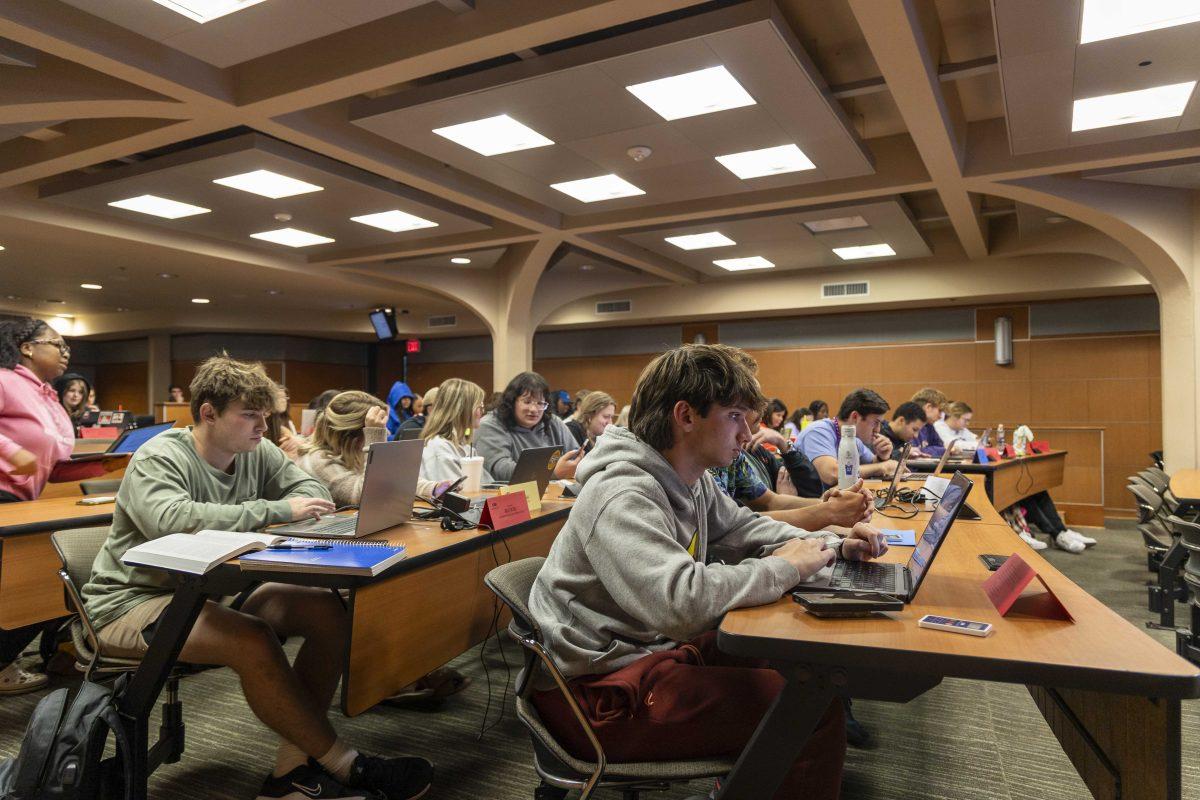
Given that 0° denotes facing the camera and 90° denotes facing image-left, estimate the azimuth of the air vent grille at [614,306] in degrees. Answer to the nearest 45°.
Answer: approximately 0°

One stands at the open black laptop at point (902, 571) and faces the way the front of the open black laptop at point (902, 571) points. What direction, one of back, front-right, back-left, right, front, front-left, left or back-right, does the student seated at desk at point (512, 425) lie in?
front-right

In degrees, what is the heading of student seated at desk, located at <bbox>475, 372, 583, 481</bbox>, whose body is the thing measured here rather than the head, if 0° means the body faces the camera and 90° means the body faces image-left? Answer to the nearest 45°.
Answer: approximately 315°

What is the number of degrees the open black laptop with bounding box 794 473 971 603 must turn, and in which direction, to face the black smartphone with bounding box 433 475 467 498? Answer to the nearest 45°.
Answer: approximately 45° to its right

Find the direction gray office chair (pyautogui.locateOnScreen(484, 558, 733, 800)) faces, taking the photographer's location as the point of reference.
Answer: facing to the right of the viewer

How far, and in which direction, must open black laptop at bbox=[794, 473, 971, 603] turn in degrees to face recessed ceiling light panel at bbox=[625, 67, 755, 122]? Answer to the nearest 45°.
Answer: approximately 90° to its right

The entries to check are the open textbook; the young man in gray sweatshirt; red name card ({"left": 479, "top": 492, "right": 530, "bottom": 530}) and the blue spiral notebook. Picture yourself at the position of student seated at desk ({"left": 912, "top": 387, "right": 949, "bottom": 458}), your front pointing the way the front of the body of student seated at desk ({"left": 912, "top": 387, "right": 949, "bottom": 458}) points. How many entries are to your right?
4

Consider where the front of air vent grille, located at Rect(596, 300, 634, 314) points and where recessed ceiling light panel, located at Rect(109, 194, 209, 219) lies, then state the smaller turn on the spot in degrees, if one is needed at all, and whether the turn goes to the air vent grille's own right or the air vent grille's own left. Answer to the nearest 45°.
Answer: approximately 45° to the air vent grille's own right

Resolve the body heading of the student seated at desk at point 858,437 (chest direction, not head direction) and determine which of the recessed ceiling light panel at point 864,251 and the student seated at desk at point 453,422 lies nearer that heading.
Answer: the recessed ceiling light panel

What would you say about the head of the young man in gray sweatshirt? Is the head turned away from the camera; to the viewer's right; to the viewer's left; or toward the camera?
to the viewer's right

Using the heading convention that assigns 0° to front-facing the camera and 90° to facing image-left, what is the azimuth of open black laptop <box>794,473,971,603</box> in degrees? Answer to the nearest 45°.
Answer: approximately 90°
